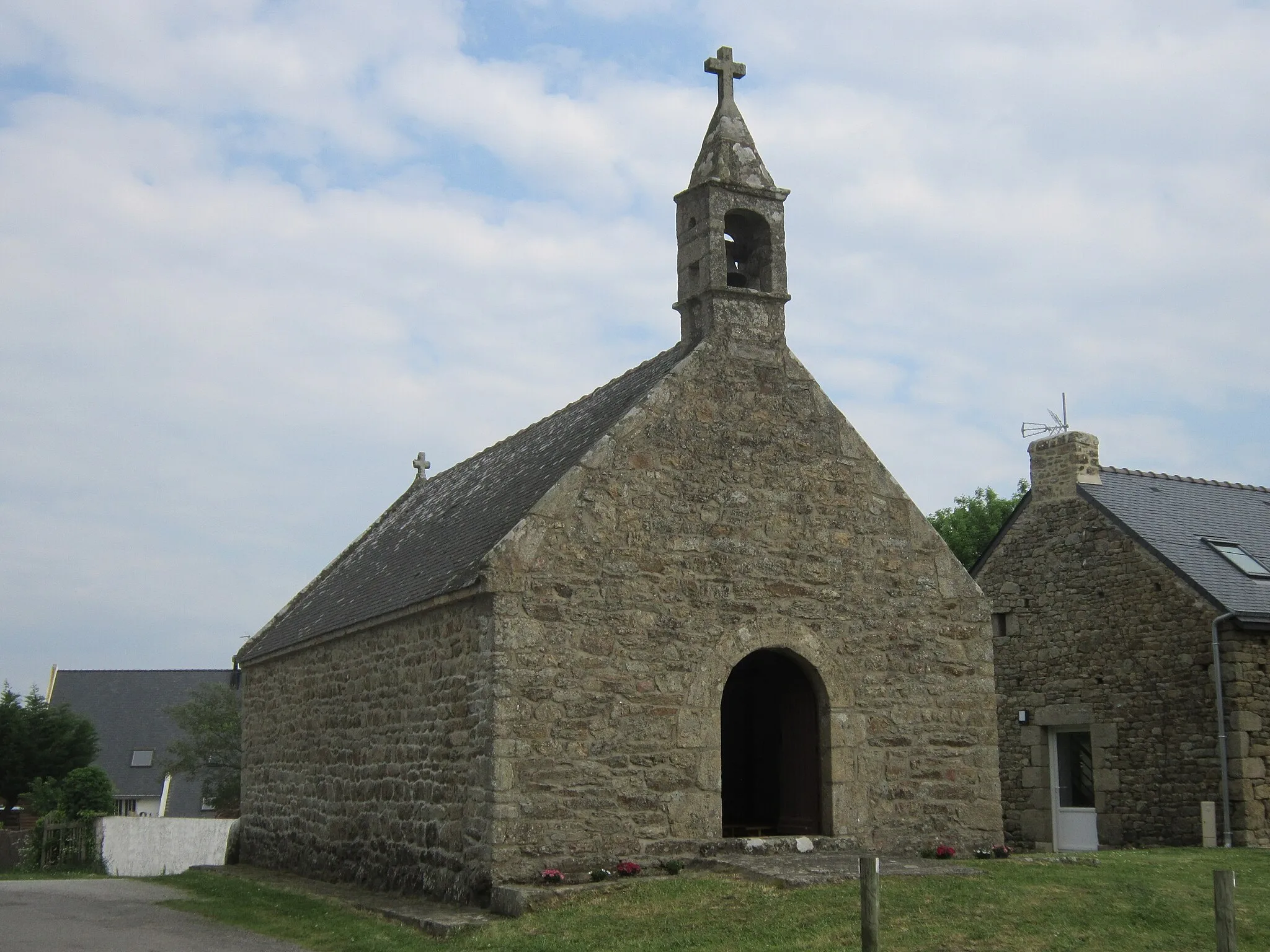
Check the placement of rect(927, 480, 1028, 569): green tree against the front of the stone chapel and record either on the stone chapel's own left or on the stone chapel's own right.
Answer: on the stone chapel's own left

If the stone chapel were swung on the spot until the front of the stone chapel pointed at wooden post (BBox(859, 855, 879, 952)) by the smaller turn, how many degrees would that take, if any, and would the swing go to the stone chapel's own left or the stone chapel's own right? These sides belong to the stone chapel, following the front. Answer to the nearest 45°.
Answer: approximately 45° to the stone chapel's own right

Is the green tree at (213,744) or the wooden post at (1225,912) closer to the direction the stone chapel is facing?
the wooden post

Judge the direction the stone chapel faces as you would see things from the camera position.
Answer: facing the viewer and to the right of the viewer

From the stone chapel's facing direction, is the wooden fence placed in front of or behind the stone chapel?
behind

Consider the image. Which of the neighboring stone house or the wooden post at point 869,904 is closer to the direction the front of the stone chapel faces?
the wooden post
